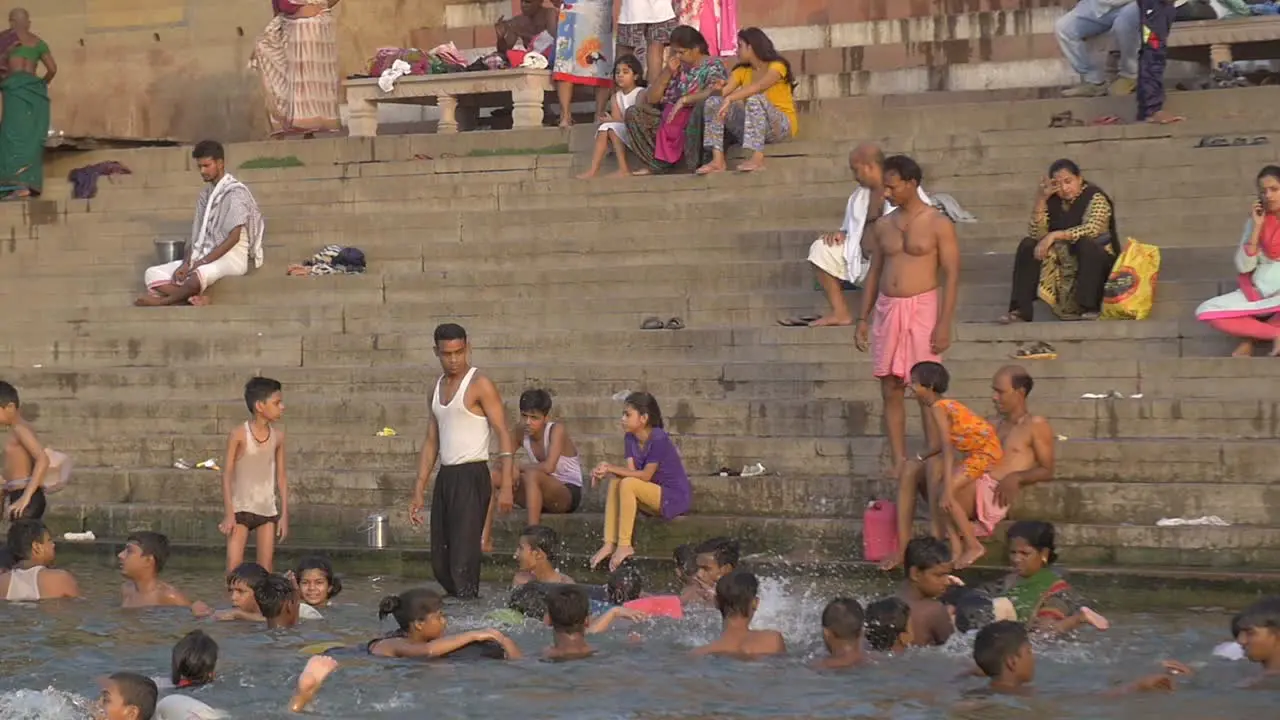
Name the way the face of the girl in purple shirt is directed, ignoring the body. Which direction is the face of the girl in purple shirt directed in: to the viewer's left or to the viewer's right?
to the viewer's left

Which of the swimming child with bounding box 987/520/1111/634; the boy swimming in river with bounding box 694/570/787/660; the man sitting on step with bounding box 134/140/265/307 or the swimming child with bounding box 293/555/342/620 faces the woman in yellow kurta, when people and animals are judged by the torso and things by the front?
the boy swimming in river

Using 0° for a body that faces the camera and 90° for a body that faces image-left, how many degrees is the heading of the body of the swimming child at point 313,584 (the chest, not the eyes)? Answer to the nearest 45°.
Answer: approximately 0°

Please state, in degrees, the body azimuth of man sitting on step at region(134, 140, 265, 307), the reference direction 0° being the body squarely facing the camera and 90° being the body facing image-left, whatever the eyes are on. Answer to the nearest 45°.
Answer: approximately 45°

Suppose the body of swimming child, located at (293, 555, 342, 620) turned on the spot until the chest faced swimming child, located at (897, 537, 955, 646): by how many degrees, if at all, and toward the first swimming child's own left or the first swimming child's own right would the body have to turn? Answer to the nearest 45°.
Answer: approximately 90° to the first swimming child's own left

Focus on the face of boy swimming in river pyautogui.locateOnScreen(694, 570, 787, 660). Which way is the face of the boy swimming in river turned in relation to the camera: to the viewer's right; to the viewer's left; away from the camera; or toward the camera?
away from the camera

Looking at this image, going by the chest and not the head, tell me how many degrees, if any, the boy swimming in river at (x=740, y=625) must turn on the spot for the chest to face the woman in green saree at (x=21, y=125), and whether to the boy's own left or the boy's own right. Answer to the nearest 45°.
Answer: approximately 45° to the boy's own left

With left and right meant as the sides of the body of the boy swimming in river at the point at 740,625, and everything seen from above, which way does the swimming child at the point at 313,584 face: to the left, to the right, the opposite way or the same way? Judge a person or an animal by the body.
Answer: the opposite way

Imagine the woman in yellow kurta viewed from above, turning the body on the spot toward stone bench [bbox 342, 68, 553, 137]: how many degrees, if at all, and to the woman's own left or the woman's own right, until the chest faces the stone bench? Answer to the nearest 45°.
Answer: approximately 90° to the woman's own right

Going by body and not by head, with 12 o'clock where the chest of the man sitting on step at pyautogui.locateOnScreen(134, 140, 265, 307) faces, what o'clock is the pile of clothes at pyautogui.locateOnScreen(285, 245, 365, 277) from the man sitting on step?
The pile of clothes is roughly at 8 o'clock from the man sitting on step.

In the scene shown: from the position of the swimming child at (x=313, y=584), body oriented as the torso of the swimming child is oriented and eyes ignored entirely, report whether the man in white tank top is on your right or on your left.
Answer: on your left

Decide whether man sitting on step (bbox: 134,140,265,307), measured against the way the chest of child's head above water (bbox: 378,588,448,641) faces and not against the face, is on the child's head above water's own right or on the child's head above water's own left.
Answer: on the child's head above water's own left

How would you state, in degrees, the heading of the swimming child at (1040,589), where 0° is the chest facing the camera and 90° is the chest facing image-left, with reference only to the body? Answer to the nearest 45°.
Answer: approximately 45°
